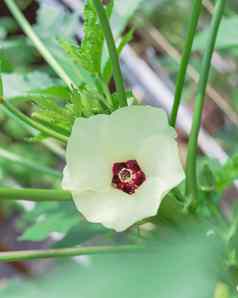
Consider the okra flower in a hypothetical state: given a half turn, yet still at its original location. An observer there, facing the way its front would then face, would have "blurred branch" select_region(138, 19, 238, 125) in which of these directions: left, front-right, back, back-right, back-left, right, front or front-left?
front

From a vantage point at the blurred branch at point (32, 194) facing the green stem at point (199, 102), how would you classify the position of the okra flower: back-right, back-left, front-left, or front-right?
front-right

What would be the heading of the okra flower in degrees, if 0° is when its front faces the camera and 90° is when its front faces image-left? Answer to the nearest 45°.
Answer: approximately 0°
